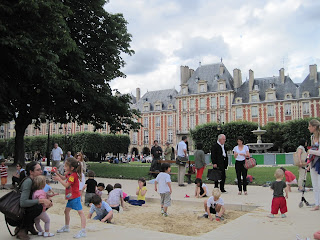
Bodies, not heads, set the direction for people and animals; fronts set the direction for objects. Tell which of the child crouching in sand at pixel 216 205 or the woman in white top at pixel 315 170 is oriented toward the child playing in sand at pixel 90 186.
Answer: the woman in white top

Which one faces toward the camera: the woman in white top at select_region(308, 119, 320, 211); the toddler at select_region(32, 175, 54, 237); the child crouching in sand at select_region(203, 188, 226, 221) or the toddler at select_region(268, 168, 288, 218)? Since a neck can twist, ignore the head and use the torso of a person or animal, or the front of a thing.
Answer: the child crouching in sand

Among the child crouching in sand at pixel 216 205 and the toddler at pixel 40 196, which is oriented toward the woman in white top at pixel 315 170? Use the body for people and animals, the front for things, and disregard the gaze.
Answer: the toddler

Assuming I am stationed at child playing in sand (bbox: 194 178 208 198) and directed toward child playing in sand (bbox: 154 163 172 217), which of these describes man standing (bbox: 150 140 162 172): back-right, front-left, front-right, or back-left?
back-right

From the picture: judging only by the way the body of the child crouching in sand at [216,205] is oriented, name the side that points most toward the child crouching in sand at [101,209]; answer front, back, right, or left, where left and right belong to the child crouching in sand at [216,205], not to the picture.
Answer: right

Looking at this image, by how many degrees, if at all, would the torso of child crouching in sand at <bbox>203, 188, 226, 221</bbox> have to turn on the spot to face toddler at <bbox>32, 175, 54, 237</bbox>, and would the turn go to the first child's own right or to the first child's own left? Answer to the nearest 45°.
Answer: approximately 45° to the first child's own right

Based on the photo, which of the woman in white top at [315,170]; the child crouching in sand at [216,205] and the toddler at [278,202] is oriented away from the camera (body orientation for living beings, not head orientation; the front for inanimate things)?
the toddler

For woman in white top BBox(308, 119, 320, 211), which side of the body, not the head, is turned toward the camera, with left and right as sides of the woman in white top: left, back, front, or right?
left

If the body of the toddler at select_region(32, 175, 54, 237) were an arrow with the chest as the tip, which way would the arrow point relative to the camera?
to the viewer's right

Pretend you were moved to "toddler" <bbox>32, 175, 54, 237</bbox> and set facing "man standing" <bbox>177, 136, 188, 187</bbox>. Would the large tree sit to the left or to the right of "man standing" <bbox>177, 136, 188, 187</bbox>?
left
